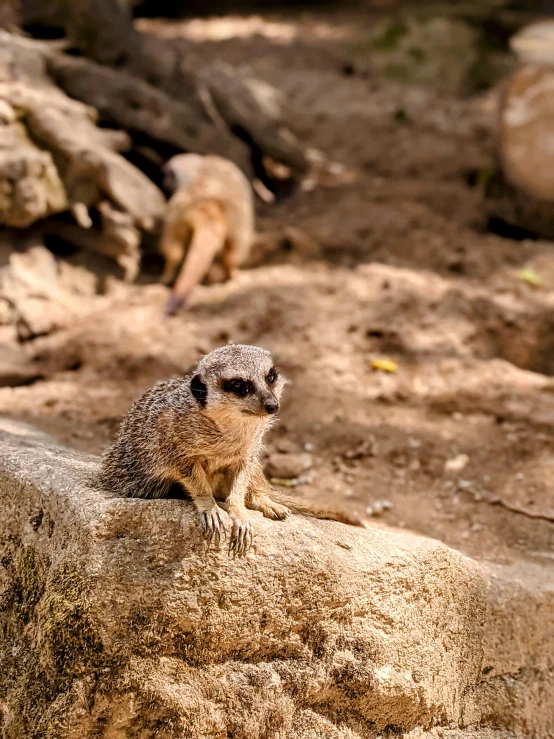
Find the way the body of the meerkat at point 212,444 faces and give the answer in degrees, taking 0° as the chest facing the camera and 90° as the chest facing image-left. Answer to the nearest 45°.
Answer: approximately 315°

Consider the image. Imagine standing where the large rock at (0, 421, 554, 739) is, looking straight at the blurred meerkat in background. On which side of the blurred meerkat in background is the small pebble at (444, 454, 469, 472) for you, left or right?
right

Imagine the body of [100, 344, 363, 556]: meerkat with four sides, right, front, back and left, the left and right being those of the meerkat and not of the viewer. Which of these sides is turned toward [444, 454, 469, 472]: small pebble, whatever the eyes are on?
left

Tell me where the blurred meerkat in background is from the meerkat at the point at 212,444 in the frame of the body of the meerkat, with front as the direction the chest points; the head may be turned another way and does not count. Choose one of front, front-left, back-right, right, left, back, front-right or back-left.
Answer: back-left
